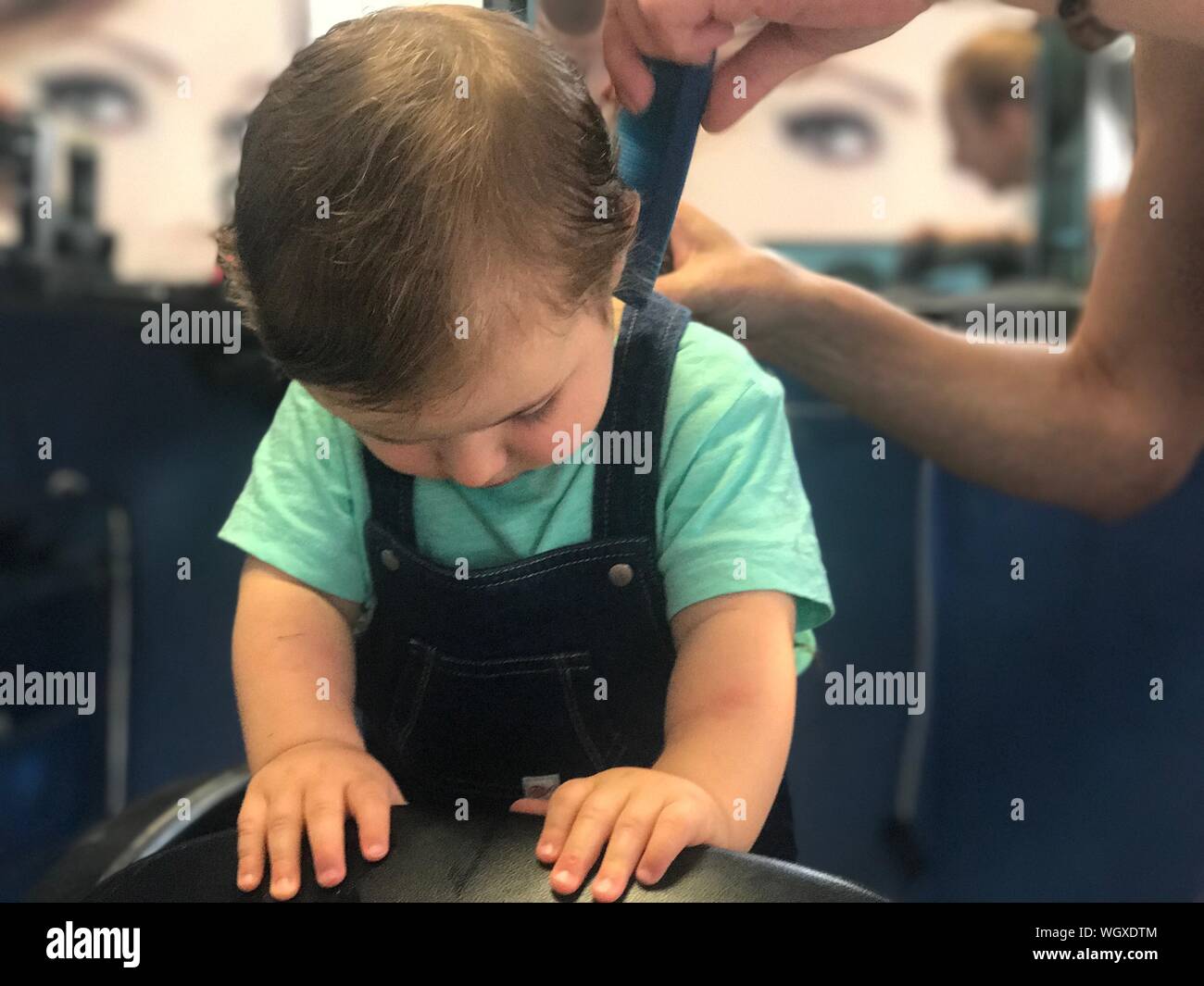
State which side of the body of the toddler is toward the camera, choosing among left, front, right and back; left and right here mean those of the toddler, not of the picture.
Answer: front
